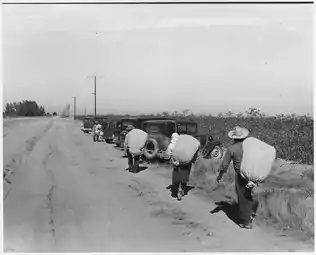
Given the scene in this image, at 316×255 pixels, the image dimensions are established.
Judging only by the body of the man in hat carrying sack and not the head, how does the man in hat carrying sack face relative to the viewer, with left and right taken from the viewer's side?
facing away from the viewer and to the left of the viewer

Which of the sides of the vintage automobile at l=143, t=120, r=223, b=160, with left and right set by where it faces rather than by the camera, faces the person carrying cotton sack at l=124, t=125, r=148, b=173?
back

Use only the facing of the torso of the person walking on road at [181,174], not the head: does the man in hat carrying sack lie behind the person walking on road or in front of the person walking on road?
behind

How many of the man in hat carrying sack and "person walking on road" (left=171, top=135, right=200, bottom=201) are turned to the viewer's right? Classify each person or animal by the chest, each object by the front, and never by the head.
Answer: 0

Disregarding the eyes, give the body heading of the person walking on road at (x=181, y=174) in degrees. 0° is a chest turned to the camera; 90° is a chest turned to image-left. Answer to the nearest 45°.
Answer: approximately 180°

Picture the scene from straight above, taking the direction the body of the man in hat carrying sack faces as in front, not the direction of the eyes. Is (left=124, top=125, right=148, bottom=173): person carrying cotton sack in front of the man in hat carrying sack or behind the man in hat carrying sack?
in front

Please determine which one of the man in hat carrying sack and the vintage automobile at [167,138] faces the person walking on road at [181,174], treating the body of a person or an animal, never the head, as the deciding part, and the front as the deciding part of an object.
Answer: the man in hat carrying sack

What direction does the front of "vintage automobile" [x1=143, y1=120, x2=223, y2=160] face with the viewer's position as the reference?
facing away from the viewer and to the right of the viewer

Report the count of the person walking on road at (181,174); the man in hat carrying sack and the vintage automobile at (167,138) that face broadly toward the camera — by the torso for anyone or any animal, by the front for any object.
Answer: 0

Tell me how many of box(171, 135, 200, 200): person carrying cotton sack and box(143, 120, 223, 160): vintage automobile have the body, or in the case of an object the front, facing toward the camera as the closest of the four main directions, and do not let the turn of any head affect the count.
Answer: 0

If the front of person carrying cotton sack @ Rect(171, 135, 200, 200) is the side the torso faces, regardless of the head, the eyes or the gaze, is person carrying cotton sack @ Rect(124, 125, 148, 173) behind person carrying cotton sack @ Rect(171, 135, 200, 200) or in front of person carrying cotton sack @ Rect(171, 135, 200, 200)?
in front

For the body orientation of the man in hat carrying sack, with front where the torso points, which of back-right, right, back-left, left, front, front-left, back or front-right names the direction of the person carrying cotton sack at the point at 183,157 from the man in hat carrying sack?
front

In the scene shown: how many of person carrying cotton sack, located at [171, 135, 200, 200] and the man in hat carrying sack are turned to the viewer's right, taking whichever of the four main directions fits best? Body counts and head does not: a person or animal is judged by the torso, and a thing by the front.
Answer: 0
